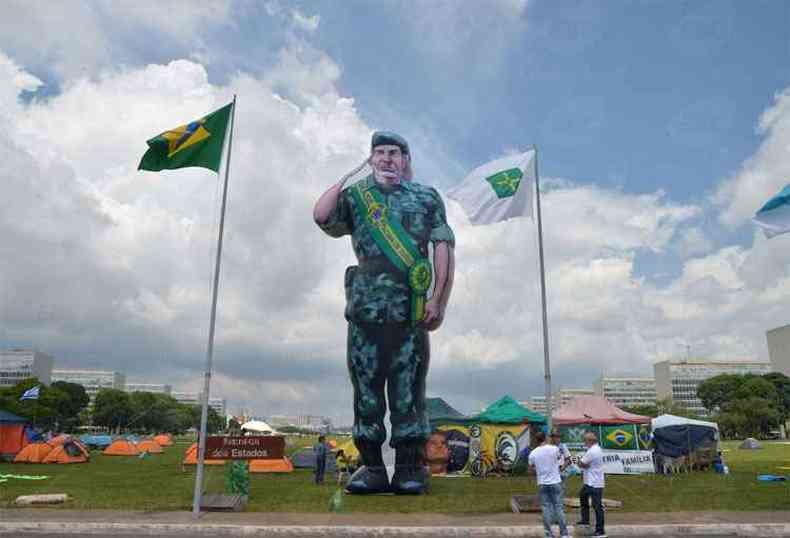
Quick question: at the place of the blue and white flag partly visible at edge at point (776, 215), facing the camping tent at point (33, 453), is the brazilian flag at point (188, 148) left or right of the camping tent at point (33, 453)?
left

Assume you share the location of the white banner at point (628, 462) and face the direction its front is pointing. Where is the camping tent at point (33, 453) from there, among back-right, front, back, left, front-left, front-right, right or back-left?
right

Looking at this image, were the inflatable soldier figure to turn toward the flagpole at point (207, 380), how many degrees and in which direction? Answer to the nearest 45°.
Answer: approximately 45° to its right

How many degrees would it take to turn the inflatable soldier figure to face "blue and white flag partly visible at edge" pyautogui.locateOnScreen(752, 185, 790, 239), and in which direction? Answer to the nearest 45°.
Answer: approximately 90° to its left

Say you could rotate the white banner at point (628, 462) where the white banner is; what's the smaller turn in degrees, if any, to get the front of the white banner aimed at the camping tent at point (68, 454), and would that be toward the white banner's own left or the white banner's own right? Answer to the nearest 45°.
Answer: approximately 90° to the white banner's own right

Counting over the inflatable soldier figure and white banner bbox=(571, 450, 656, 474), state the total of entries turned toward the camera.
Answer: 2

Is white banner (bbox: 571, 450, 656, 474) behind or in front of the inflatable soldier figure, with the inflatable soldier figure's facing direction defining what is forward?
behind

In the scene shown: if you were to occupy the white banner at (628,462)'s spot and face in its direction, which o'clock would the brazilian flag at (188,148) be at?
The brazilian flag is roughly at 1 o'clock from the white banner.

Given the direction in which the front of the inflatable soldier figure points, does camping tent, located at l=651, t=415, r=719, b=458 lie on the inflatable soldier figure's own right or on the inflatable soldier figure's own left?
on the inflatable soldier figure's own left

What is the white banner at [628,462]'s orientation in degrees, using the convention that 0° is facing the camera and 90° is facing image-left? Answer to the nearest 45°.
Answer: approximately 0°

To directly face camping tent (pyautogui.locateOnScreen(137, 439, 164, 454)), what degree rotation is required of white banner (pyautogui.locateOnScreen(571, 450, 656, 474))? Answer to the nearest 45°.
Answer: approximately 90° to its right

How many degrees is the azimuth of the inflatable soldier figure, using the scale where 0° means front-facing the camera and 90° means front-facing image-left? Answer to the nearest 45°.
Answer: approximately 0°
